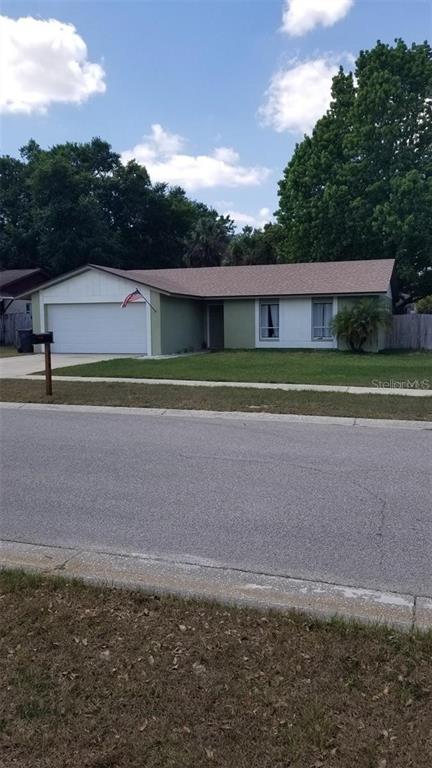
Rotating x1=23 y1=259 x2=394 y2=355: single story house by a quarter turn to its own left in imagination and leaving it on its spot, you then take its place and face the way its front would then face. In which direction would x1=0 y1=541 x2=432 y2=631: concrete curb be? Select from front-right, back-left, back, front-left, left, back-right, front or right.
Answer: right

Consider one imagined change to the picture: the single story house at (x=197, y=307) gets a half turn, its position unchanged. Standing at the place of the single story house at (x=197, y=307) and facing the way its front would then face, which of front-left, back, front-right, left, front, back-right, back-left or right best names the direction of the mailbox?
back

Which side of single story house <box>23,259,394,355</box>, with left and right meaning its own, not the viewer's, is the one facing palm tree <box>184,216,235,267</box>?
back

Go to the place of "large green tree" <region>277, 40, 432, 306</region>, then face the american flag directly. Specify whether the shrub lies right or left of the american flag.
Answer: left

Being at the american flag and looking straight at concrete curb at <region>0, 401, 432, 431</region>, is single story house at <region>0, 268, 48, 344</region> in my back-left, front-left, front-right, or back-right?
back-right

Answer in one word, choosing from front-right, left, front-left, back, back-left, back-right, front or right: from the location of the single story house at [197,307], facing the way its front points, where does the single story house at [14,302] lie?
back-right

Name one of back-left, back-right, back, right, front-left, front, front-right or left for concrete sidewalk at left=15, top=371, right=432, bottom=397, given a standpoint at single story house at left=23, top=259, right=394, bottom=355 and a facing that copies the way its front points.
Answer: front

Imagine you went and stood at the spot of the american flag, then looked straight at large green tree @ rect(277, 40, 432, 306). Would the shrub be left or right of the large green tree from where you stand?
right

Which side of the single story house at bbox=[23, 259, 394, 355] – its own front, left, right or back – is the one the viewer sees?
front

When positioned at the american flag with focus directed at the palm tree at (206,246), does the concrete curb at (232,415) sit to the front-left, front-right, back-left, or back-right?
back-right

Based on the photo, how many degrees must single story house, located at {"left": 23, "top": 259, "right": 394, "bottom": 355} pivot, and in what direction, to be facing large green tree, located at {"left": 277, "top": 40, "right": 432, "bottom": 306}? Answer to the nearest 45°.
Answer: approximately 135° to its left

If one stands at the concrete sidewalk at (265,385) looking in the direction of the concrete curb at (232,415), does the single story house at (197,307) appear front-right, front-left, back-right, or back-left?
back-right

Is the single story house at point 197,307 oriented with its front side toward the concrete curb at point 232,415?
yes
